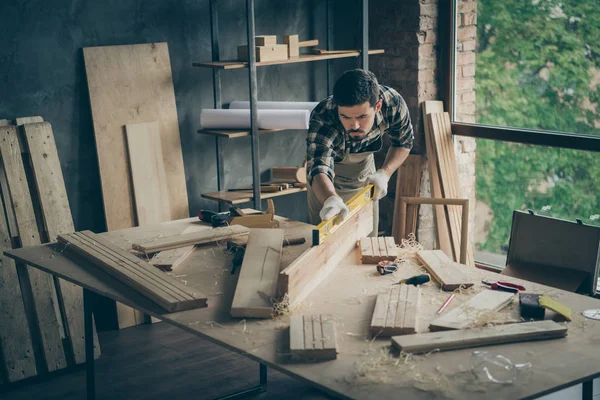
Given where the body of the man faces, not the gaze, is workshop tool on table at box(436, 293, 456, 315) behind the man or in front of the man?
in front

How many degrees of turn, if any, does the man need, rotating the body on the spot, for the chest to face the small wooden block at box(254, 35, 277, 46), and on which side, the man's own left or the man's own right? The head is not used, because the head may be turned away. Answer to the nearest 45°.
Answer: approximately 135° to the man's own right

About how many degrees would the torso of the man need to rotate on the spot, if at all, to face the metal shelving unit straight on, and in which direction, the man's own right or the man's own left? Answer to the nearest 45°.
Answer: approximately 135° to the man's own right

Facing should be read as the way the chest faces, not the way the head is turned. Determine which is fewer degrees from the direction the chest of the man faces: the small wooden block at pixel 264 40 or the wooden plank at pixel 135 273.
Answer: the wooden plank

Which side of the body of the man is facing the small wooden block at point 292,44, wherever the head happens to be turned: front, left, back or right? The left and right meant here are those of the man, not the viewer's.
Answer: back

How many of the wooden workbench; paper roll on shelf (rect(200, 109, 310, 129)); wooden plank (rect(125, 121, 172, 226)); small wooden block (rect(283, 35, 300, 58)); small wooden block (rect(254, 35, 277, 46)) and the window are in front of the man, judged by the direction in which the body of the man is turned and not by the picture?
1

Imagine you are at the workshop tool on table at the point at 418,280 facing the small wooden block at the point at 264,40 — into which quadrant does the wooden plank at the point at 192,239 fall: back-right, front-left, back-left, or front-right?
front-left

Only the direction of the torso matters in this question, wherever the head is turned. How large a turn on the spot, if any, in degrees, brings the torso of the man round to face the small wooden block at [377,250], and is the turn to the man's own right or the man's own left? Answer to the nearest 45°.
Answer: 0° — they already face it

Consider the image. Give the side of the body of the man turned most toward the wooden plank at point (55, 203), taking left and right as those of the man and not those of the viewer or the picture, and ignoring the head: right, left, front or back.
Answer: right

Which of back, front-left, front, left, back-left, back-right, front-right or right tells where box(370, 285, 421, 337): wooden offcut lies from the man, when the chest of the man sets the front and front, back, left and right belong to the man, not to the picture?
front

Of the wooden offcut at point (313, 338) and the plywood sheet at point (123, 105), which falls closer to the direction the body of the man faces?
the wooden offcut

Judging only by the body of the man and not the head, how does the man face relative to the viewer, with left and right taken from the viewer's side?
facing the viewer

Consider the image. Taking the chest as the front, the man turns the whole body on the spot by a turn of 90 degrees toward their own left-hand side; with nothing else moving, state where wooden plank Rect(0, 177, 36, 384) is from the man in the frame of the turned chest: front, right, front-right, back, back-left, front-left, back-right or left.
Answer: back

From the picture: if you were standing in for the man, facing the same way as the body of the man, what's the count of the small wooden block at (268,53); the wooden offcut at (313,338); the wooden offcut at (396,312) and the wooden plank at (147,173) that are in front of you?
2

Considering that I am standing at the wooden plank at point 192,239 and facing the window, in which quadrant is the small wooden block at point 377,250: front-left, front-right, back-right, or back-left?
front-right

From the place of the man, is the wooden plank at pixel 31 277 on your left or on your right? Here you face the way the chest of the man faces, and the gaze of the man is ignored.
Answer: on your right
